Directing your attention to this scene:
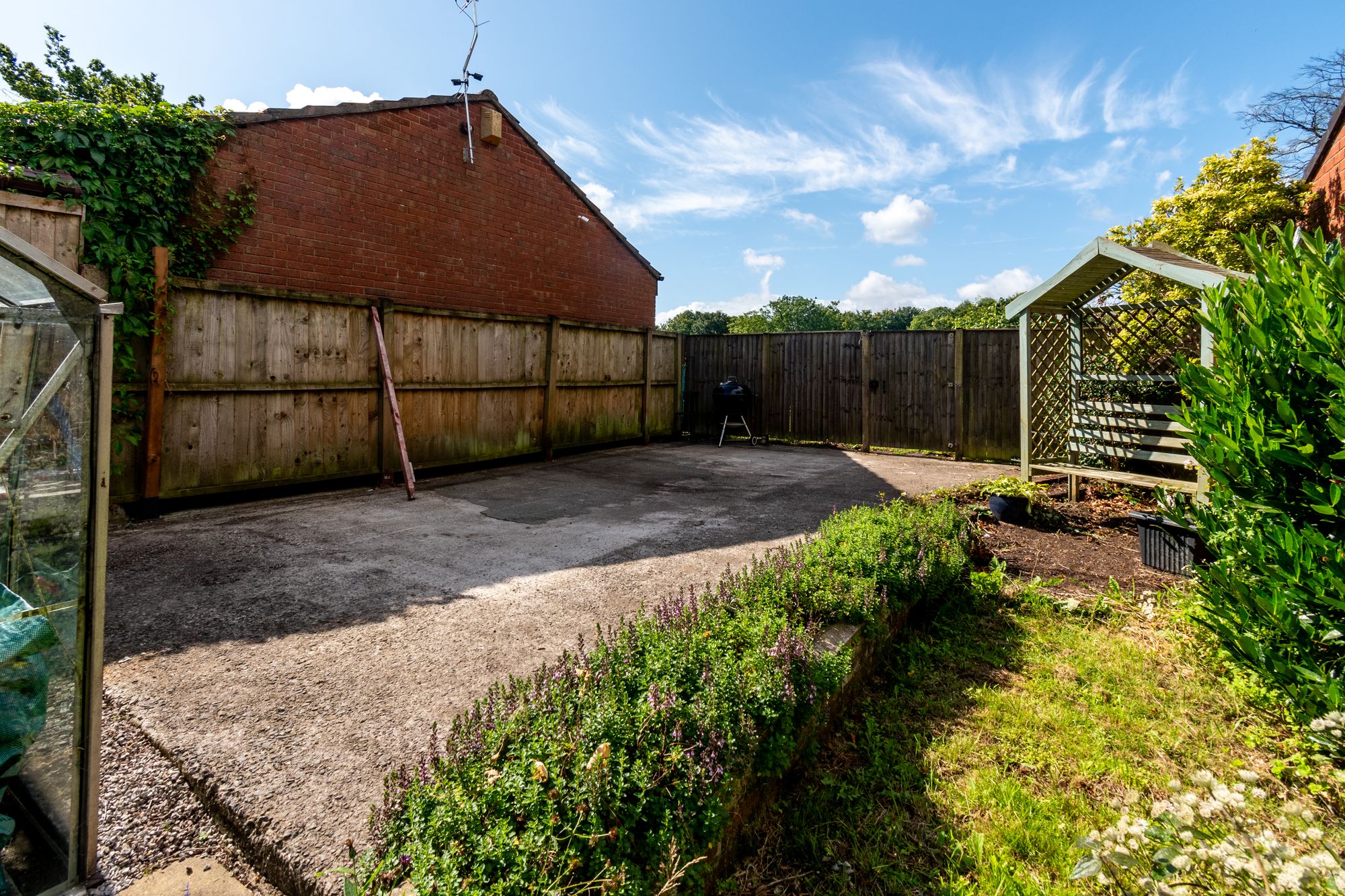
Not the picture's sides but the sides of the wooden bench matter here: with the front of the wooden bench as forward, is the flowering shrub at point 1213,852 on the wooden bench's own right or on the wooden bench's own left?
on the wooden bench's own left

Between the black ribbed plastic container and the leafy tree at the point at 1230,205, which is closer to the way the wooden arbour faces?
the black ribbed plastic container

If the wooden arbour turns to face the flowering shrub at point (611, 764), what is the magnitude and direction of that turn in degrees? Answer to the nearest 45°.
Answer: approximately 45° to its left

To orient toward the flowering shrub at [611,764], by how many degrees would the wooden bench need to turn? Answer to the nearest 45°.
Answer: approximately 45° to its left

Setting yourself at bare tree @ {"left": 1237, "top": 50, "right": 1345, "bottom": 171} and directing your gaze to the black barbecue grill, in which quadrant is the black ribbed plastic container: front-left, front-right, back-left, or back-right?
front-left

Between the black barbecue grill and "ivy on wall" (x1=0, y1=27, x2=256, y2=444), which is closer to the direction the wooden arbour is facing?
the ivy on wall

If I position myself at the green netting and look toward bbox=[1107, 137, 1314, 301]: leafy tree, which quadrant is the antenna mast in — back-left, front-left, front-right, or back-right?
front-left

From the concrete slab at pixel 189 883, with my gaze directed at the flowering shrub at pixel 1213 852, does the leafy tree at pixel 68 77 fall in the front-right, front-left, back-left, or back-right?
back-left

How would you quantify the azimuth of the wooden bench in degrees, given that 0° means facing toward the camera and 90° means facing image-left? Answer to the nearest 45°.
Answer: approximately 45°

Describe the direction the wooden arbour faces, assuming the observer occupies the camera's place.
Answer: facing the viewer and to the left of the viewer
